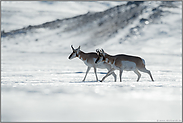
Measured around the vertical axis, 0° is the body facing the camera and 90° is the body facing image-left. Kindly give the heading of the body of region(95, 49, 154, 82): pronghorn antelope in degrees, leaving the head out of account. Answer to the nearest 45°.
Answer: approximately 90°
